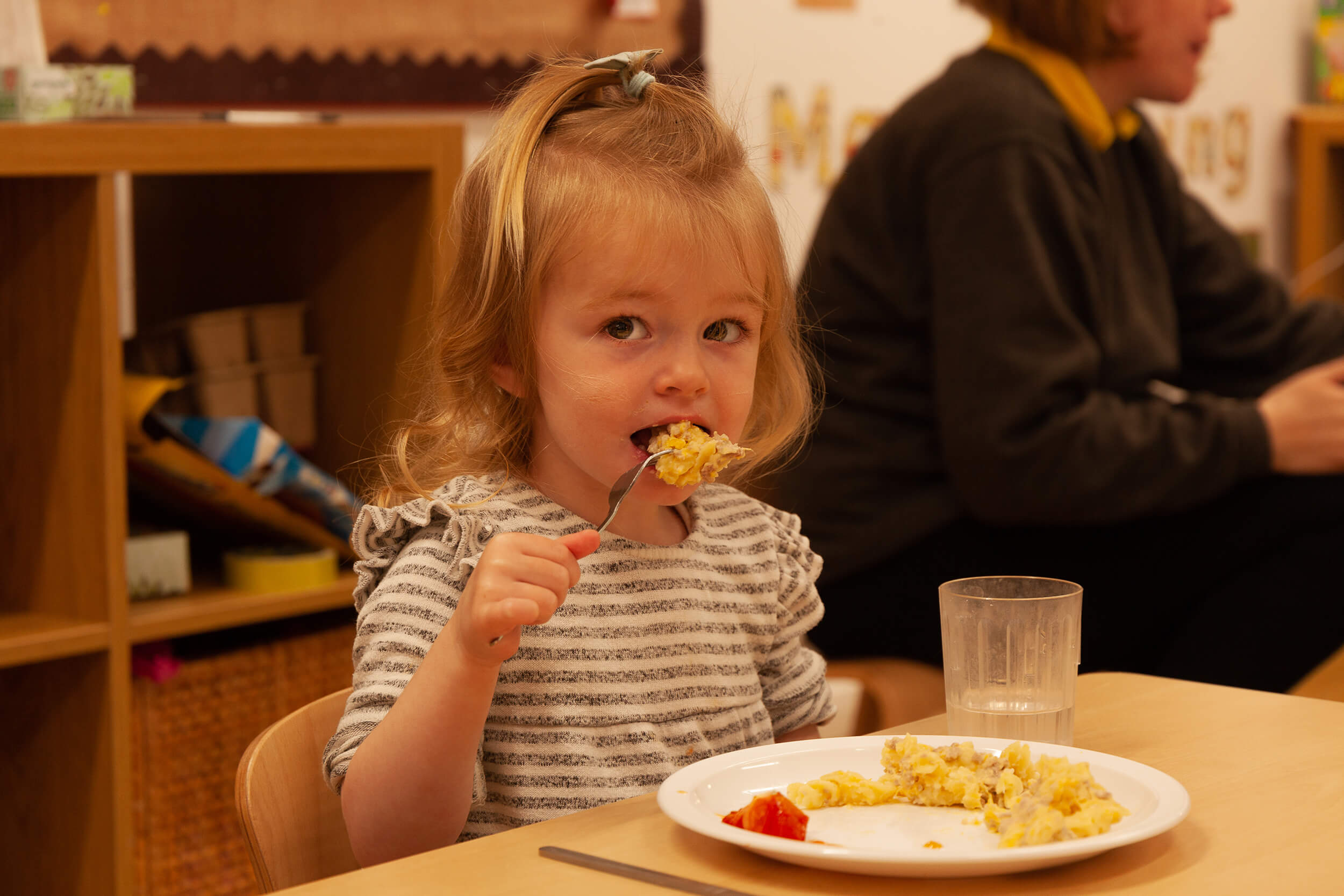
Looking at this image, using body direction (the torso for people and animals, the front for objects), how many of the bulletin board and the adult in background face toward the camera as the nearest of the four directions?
1

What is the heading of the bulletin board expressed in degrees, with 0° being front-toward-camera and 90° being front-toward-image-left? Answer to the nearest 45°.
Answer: approximately 0°

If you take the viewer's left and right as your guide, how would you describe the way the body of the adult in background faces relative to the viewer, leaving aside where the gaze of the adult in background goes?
facing to the right of the viewer

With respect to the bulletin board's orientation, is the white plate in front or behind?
in front

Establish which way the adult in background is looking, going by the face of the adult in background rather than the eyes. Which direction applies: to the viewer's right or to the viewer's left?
to the viewer's right

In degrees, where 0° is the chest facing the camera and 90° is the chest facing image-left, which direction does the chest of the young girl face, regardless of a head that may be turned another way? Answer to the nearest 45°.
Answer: approximately 315°

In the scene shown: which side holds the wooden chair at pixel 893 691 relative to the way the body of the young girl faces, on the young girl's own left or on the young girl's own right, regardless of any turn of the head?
on the young girl's own left

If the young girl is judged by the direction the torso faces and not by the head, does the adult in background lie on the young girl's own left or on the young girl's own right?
on the young girl's own left

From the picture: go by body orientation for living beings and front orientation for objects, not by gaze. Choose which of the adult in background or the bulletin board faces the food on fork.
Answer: the bulletin board
